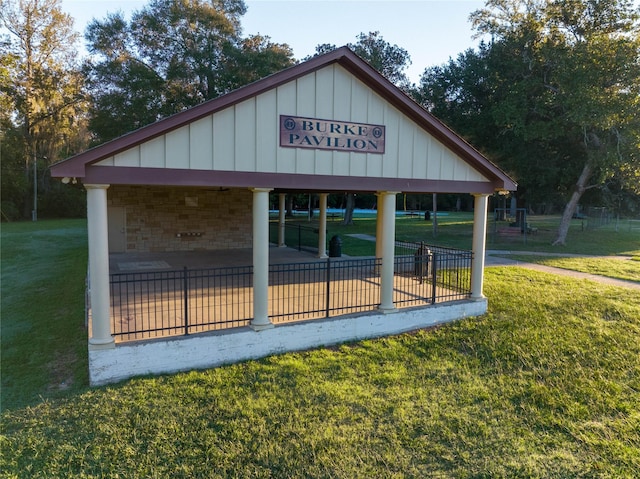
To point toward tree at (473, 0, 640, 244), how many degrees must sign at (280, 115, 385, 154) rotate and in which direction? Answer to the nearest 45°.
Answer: approximately 90° to its left

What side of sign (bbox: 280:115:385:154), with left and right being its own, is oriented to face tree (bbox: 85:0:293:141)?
back

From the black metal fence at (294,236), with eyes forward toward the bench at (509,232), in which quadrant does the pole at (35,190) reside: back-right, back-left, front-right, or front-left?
back-left

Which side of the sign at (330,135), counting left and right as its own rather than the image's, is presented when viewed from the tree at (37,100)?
back

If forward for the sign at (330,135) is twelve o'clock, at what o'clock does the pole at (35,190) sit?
The pole is roughly at 6 o'clock from the sign.

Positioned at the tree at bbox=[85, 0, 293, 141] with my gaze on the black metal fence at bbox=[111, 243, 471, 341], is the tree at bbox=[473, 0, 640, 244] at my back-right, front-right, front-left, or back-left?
front-left

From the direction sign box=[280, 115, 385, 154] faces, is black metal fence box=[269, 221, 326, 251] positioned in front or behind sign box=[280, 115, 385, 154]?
behind

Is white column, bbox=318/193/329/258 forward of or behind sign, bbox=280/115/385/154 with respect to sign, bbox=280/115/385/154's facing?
behind

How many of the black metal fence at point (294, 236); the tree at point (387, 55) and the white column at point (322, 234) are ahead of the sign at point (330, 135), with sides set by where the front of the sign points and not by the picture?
0

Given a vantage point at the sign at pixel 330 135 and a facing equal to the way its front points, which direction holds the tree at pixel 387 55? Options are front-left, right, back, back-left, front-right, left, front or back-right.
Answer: back-left

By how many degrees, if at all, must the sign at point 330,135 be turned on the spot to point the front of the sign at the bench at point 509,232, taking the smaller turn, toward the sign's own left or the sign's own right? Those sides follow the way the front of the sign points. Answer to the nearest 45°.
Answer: approximately 90° to the sign's own left

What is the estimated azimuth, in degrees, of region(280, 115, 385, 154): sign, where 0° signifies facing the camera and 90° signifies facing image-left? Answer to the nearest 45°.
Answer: approximately 315°

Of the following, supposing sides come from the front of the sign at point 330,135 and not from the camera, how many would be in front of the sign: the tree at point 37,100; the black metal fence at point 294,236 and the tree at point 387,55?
0
